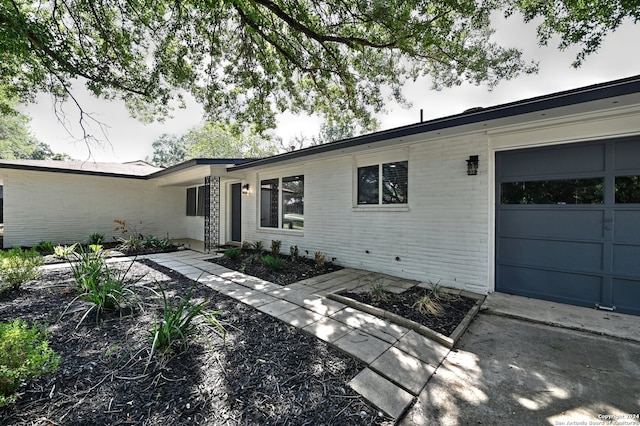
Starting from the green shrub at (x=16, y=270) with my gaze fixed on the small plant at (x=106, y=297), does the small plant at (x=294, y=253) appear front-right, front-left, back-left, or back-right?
front-left

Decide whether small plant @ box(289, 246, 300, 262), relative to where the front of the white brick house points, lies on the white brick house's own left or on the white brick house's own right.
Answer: on the white brick house's own right

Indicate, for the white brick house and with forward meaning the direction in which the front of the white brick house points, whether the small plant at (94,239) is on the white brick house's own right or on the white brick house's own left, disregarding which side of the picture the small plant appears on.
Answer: on the white brick house's own right

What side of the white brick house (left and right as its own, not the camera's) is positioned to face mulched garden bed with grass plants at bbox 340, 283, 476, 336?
front

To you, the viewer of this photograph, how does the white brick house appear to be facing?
facing the viewer and to the left of the viewer

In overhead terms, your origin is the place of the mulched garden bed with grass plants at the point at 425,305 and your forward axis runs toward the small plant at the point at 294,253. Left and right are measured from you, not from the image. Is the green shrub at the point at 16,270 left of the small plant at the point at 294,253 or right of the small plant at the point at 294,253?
left

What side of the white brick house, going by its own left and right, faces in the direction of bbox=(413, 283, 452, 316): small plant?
front

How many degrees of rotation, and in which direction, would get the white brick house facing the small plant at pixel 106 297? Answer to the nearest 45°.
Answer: approximately 45° to its right

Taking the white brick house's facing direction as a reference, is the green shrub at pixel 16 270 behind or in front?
in front

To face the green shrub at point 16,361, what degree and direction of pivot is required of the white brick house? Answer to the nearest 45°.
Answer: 0° — it already faces it
